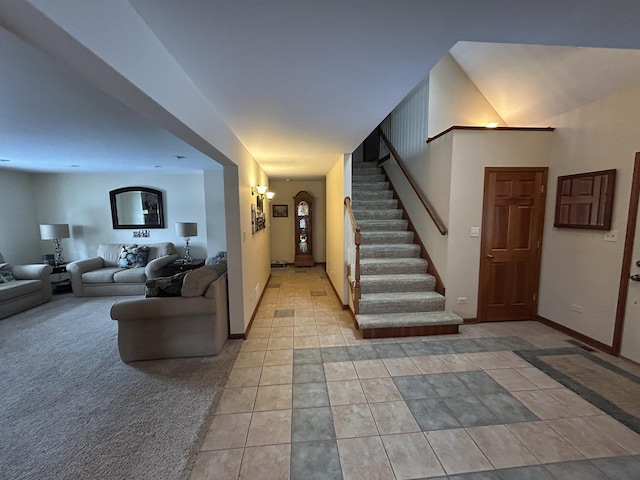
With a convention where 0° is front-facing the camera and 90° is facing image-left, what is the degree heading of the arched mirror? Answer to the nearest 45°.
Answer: approximately 0°

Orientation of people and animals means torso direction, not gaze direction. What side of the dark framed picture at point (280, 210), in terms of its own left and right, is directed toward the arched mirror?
right

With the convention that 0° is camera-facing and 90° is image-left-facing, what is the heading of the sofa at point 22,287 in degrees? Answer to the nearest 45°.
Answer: approximately 315°

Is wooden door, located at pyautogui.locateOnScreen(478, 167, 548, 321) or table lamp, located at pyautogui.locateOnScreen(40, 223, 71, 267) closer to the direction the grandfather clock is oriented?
the wooden door

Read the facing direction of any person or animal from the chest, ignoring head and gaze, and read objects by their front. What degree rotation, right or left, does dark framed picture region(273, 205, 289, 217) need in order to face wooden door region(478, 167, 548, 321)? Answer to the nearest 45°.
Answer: approximately 45° to its left

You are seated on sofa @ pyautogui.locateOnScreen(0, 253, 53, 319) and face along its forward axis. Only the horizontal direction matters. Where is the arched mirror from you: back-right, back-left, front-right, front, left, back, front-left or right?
front-left

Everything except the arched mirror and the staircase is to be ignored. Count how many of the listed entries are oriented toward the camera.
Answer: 2

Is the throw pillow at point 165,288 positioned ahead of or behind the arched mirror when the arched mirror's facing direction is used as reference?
ahead

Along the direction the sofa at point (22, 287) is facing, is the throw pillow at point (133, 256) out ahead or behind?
ahead

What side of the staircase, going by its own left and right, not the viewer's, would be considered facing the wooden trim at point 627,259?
left

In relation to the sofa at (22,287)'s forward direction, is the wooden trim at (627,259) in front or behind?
in front

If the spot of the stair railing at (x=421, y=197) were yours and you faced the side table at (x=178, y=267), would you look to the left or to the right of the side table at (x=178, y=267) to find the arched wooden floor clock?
right
